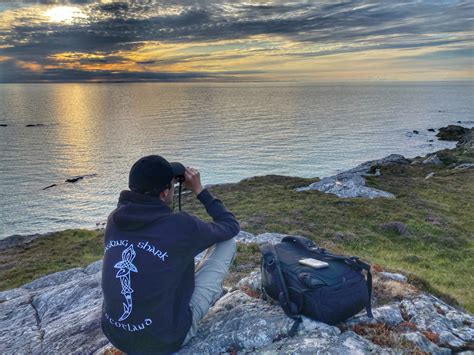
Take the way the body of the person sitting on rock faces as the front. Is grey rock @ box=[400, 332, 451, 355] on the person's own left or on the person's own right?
on the person's own right

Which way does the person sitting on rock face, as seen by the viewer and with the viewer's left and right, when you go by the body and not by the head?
facing away from the viewer and to the right of the viewer

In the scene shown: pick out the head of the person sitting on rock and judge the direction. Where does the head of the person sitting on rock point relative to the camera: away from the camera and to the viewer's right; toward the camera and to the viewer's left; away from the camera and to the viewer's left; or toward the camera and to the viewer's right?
away from the camera and to the viewer's right

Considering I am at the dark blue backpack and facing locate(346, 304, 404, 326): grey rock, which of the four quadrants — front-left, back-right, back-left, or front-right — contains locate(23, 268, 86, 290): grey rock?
back-left

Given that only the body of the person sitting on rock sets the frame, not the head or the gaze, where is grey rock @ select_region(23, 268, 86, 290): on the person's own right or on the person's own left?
on the person's own left

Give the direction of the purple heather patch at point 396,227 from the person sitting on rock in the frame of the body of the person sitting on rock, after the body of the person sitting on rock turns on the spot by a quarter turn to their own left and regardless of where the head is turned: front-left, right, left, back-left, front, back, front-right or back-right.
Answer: right

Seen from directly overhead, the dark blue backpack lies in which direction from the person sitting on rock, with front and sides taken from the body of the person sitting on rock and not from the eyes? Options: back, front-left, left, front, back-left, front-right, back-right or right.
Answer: front-right

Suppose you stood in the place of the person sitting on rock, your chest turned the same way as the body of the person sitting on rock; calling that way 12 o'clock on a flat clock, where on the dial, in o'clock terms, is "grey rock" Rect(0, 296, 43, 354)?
The grey rock is roughly at 9 o'clock from the person sitting on rock.

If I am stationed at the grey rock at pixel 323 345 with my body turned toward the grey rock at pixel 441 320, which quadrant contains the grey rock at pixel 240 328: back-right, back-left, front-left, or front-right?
back-left

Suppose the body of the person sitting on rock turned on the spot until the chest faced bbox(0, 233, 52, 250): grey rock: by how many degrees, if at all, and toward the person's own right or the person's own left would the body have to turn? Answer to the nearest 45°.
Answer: approximately 90° to the person's own left

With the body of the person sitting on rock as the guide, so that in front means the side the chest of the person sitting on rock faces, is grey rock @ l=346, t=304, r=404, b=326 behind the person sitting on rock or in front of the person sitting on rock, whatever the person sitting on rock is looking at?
in front
